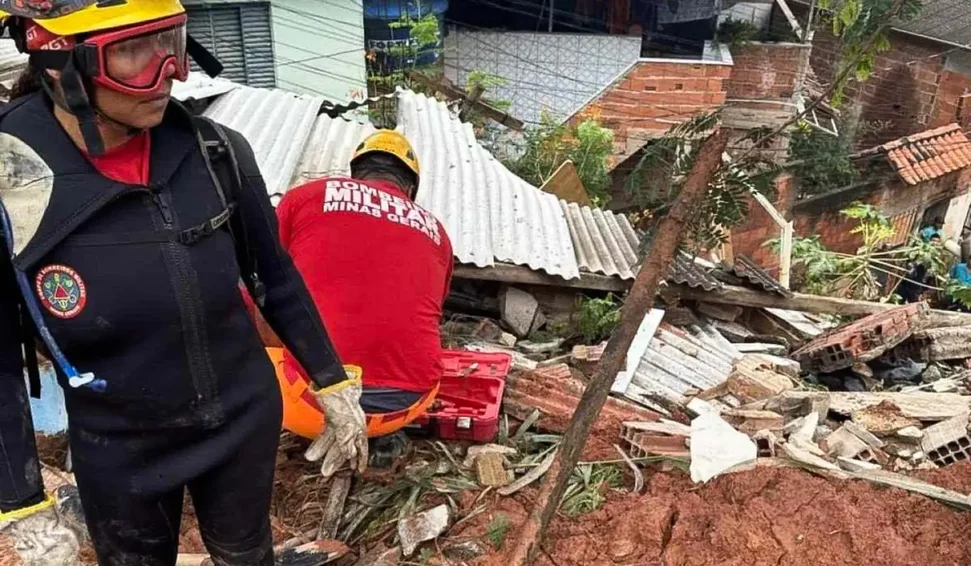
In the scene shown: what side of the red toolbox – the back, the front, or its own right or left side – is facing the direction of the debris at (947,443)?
left

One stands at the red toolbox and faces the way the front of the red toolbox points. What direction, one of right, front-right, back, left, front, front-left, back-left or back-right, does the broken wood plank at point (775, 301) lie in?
back-left

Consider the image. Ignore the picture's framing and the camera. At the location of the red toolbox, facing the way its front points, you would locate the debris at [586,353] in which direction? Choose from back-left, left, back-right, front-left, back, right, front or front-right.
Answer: back-left

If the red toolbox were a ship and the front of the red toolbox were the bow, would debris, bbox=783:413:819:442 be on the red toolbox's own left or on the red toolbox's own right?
on the red toolbox's own left

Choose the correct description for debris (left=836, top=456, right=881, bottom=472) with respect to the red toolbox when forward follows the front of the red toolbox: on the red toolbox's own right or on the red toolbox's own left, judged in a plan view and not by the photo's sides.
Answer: on the red toolbox's own left

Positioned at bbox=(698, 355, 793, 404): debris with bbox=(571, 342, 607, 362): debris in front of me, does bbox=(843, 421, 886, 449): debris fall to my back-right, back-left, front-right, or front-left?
back-left

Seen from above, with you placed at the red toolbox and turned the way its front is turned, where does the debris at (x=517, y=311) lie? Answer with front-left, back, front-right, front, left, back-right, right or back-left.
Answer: back

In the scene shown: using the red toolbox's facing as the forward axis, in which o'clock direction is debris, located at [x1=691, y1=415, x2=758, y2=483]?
The debris is roughly at 10 o'clock from the red toolbox.

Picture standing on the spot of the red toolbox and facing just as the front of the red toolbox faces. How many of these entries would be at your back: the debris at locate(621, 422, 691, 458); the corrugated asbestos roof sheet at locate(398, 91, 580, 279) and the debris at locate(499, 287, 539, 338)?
2

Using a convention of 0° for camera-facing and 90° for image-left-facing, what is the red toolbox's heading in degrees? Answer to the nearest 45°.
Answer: approximately 0°

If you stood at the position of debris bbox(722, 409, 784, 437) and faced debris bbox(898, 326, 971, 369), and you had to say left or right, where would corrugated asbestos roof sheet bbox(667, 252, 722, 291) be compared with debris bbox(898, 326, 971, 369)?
left

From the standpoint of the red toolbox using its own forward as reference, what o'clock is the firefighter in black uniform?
The firefighter in black uniform is roughly at 1 o'clock from the red toolbox.

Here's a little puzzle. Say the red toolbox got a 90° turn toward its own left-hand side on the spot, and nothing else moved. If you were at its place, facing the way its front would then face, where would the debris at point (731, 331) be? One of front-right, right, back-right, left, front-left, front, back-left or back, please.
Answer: front-left
